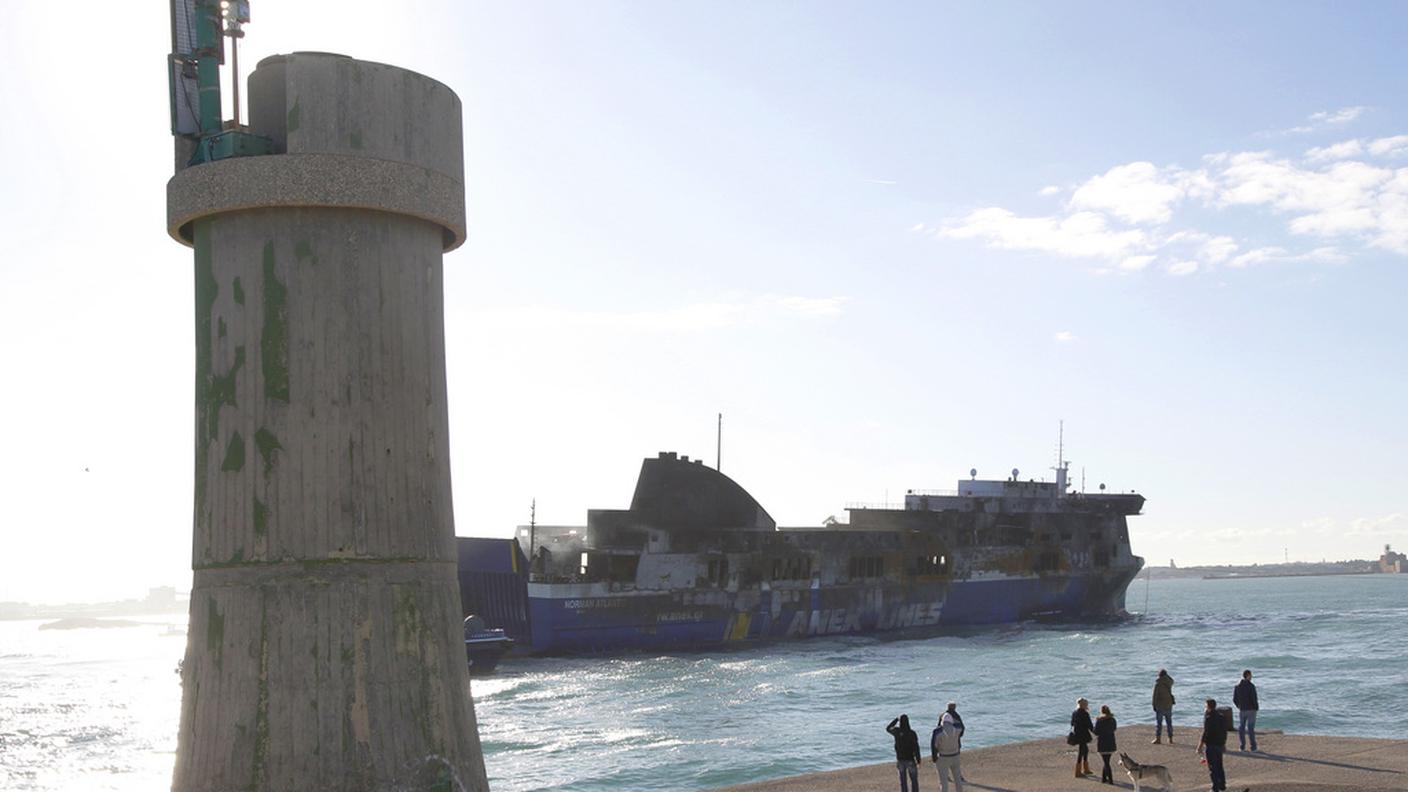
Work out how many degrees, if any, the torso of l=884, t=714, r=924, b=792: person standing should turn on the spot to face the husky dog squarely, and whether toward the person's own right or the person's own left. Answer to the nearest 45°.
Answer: approximately 90° to the person's own right

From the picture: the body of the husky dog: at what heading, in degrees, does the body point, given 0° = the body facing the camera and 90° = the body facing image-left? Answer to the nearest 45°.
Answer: approximately 90°

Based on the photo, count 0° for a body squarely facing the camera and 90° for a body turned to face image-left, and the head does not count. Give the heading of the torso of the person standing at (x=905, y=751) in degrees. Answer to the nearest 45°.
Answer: approximately 180°

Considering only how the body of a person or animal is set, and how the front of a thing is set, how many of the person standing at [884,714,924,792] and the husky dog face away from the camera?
1

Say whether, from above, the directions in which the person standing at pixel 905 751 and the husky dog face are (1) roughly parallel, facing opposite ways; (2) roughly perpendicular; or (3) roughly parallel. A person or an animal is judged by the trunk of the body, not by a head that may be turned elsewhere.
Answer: roughly perpendicular
